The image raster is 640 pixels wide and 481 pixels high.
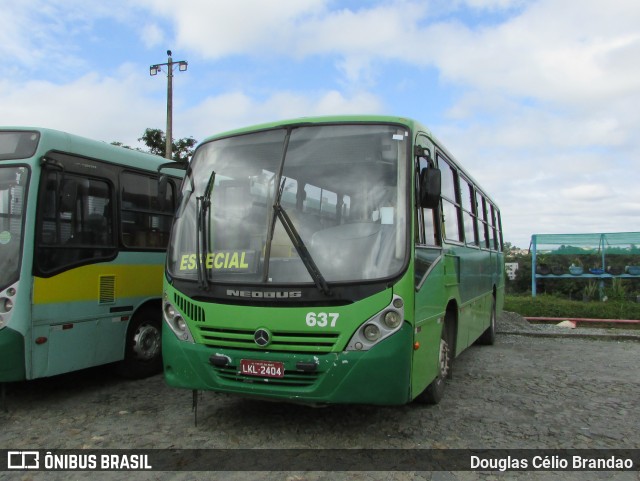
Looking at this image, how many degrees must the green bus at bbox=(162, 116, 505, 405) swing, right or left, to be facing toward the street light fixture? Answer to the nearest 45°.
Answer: approximately 135° to its right

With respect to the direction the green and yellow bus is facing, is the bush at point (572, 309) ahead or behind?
behind

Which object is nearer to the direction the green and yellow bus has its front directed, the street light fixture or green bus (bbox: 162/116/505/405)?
the green bus

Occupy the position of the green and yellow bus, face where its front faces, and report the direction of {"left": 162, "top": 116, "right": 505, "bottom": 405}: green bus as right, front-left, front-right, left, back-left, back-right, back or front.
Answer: left

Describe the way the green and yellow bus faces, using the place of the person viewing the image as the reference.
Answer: facing the viewer and to the left of the viewer

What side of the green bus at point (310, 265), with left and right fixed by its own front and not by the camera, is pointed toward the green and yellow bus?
right

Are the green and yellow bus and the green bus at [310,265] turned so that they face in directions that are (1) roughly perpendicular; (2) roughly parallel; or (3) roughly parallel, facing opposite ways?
roughly parallel

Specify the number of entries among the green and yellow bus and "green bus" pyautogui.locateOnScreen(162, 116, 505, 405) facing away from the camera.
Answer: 0

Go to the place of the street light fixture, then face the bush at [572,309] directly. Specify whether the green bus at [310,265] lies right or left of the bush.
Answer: right
